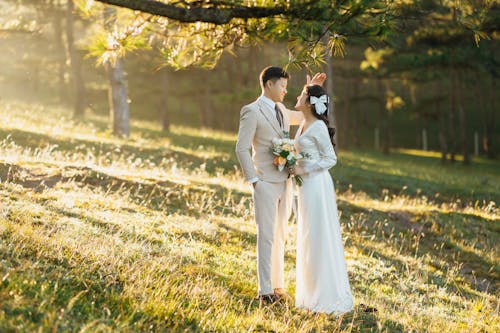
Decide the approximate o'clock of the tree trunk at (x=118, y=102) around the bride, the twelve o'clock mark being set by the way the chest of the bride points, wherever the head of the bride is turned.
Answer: The tree trunk is roughly at 2 o'clock from the bride.

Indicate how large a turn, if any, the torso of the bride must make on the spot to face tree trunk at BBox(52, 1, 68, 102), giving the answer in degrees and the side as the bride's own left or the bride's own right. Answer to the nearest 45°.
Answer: approximately 45° to the bride's own right

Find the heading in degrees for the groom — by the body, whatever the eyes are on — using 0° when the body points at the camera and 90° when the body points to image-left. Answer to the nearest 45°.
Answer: approximately 315°

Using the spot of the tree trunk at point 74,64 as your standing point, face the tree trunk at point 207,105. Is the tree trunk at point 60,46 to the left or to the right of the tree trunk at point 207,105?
left

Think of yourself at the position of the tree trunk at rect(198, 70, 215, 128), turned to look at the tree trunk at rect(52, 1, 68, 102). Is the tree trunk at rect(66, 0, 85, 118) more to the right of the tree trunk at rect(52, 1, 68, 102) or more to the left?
left

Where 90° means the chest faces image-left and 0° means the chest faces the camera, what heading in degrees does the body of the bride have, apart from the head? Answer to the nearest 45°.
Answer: approximately 90°

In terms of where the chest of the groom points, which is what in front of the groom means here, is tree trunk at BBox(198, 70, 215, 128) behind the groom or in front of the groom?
behind

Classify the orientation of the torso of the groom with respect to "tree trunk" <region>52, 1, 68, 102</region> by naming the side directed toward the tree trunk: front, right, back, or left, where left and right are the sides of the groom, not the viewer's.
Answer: back

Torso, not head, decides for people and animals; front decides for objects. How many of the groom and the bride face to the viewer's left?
1

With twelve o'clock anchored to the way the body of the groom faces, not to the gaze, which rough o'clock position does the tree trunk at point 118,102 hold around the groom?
The tree trunk is roughly at 7 o'clock from the groom.

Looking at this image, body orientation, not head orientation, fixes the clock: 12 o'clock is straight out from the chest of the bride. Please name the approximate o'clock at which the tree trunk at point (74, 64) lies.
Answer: The tree trunk is roughly at 2 o'clock from the bride.
